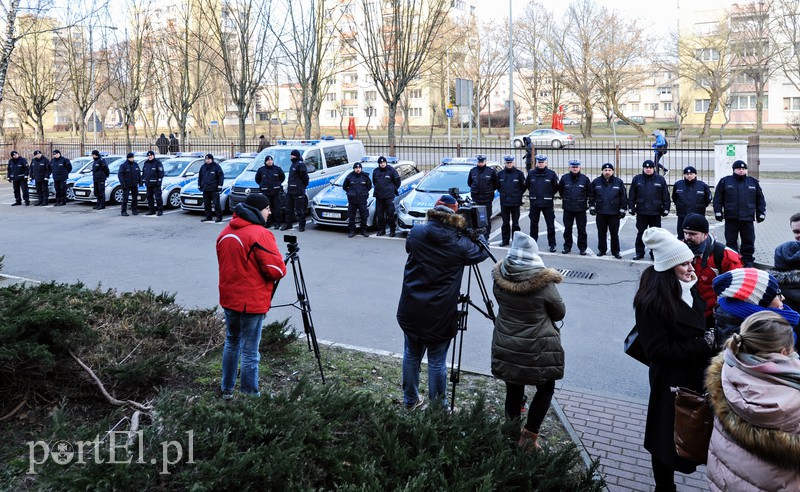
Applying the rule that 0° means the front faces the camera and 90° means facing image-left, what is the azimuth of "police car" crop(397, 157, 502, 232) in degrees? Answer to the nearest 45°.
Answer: approximately 45°

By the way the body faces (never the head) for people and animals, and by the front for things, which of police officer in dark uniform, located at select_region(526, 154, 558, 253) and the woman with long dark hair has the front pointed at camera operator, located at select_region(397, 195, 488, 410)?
the police officer in dark uniform

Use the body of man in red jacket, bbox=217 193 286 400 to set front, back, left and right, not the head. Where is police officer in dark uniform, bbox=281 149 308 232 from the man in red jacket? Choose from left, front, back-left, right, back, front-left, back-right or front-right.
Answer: front-left

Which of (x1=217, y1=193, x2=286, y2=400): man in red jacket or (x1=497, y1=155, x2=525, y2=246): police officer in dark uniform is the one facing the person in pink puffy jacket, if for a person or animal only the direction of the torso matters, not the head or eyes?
the police officer in dark uniform

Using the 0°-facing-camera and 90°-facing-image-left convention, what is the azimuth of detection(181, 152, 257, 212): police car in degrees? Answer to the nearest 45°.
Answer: approximately 45°

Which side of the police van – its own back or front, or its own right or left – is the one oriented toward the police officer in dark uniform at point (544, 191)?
left

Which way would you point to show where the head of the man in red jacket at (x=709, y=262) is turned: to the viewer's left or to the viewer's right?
to the viewer's left

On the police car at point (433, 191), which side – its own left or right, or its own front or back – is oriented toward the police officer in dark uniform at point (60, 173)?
right

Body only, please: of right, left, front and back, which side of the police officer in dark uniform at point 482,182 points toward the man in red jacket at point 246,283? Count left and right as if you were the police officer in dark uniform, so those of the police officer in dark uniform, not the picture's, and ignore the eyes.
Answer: front

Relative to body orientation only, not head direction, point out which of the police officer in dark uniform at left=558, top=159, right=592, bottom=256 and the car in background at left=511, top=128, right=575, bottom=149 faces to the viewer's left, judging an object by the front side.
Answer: the car in background
